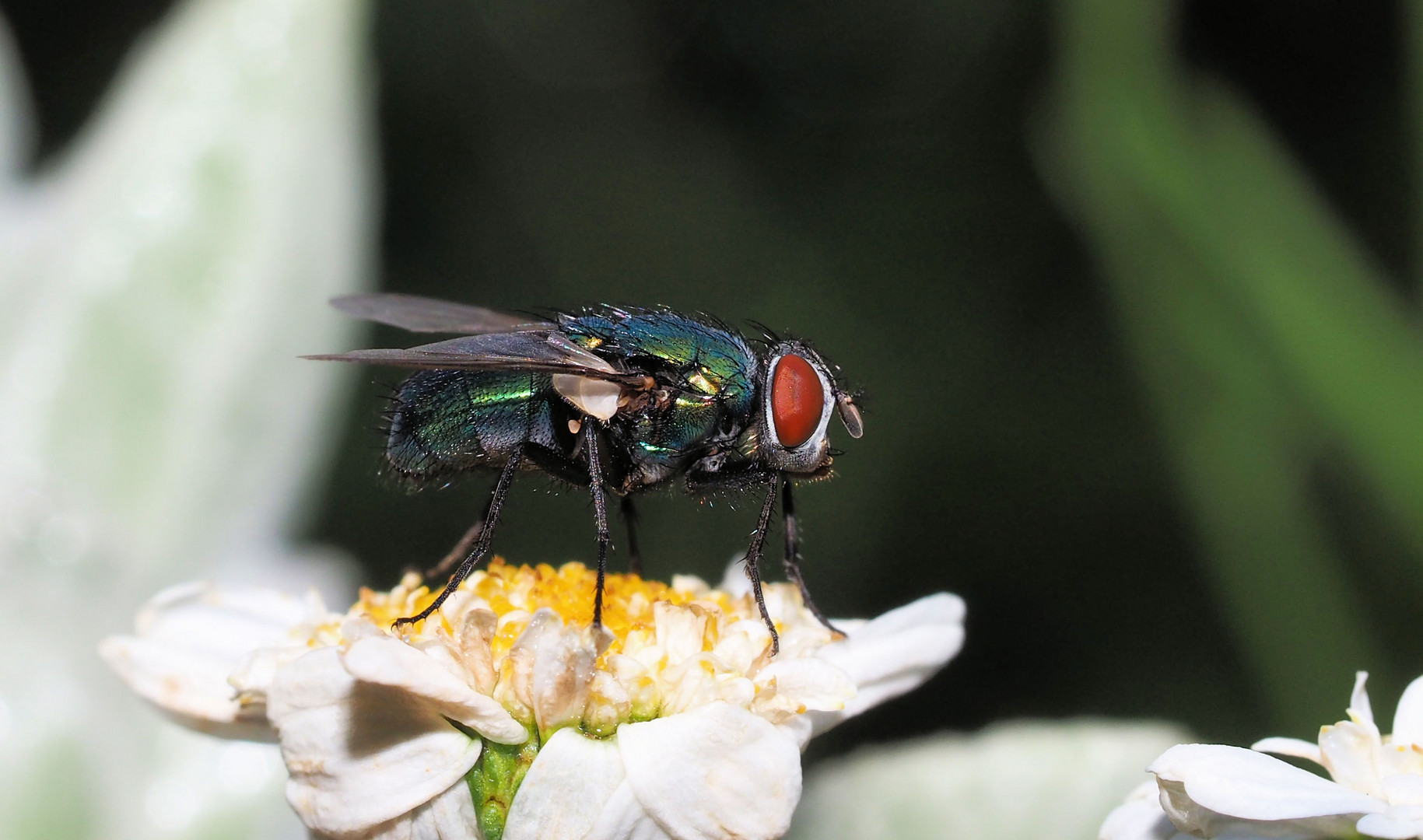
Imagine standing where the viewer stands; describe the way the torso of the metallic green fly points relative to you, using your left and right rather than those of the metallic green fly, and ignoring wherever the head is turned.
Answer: facing to the right of the viewer

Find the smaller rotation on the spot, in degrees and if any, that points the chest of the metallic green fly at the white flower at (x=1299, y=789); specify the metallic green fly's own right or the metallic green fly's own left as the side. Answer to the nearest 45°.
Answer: approximately 45° to the metallic green fly's own right
